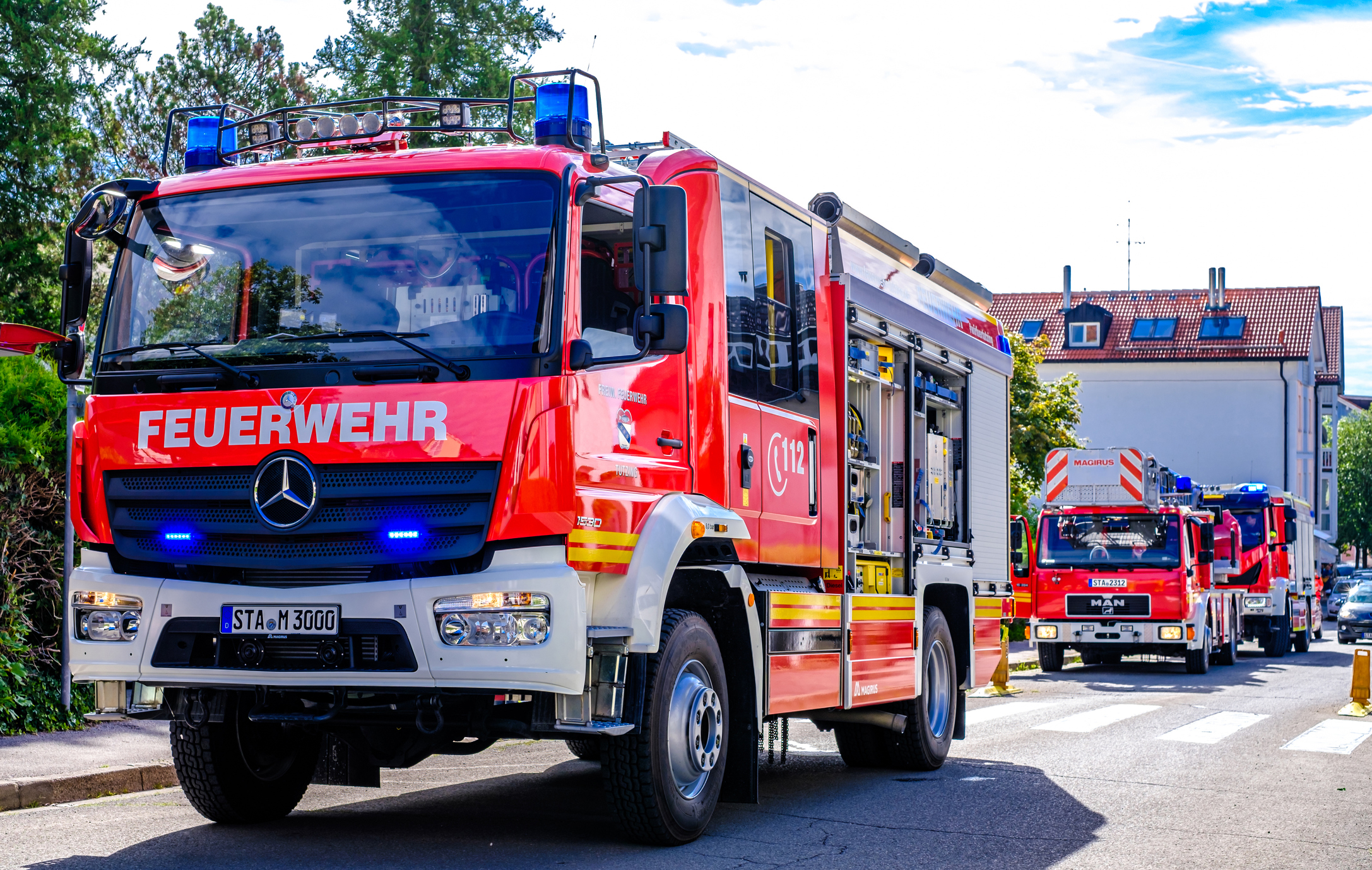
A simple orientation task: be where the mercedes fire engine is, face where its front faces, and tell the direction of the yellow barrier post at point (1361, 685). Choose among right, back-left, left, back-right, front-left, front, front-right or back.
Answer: back

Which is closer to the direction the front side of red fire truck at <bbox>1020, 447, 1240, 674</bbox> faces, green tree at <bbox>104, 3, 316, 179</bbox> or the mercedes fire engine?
the mercedes fire engine

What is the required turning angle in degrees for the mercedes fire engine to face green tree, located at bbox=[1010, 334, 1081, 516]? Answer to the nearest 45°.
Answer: approximately 180°

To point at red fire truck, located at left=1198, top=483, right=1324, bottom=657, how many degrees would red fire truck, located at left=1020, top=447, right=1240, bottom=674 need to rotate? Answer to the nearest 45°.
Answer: approximately 180°

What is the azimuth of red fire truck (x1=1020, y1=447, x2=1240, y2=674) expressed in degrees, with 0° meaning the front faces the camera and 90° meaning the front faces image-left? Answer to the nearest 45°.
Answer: approximately 0°

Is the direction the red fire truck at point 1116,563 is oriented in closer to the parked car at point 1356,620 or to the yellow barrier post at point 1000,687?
the yellow barrier post

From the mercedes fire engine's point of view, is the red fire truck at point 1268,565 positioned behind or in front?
behind

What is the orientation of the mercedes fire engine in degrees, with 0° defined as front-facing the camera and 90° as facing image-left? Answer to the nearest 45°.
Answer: approximately 45°

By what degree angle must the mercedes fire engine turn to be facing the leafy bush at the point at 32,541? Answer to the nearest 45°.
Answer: approximately 90° to its right
